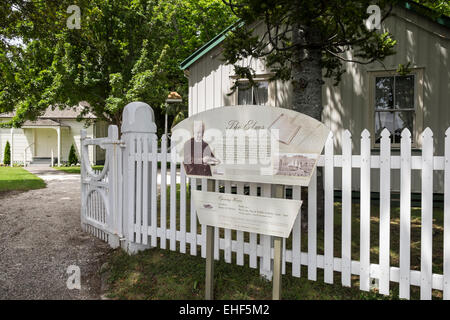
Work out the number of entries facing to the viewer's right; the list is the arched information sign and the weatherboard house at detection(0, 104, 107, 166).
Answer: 0

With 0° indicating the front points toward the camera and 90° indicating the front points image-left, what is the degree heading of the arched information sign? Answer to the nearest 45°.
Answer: approximately 45°

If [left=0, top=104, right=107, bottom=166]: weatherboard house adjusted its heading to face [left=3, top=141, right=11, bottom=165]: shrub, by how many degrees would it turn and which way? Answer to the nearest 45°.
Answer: approximately 90° to its right

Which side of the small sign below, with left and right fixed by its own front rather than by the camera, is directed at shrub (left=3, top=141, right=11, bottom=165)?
right

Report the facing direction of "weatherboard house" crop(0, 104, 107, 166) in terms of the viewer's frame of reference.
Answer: facing the viewer

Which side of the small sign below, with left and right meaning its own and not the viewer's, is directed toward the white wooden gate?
right

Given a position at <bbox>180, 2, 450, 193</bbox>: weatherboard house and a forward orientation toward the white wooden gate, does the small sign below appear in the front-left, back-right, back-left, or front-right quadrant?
front-left

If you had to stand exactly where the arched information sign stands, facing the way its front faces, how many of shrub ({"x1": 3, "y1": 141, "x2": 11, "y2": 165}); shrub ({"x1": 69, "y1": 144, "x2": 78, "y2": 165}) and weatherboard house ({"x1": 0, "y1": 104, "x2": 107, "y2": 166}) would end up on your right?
3

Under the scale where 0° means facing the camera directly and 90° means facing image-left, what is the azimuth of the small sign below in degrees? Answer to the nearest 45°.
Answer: approximately 45°

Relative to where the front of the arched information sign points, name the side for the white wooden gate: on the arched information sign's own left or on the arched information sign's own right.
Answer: on the arched information sign's own right

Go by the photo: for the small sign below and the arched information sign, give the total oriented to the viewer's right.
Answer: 0

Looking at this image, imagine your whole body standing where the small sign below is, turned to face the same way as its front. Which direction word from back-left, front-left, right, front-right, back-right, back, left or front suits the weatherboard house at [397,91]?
back

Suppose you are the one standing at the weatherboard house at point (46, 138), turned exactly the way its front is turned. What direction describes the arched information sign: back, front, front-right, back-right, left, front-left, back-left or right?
front

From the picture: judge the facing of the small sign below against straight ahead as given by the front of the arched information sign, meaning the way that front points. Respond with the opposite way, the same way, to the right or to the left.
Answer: the same way

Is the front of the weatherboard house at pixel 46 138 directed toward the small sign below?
yes

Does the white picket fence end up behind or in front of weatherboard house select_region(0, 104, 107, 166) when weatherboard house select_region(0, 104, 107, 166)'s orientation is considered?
in front
